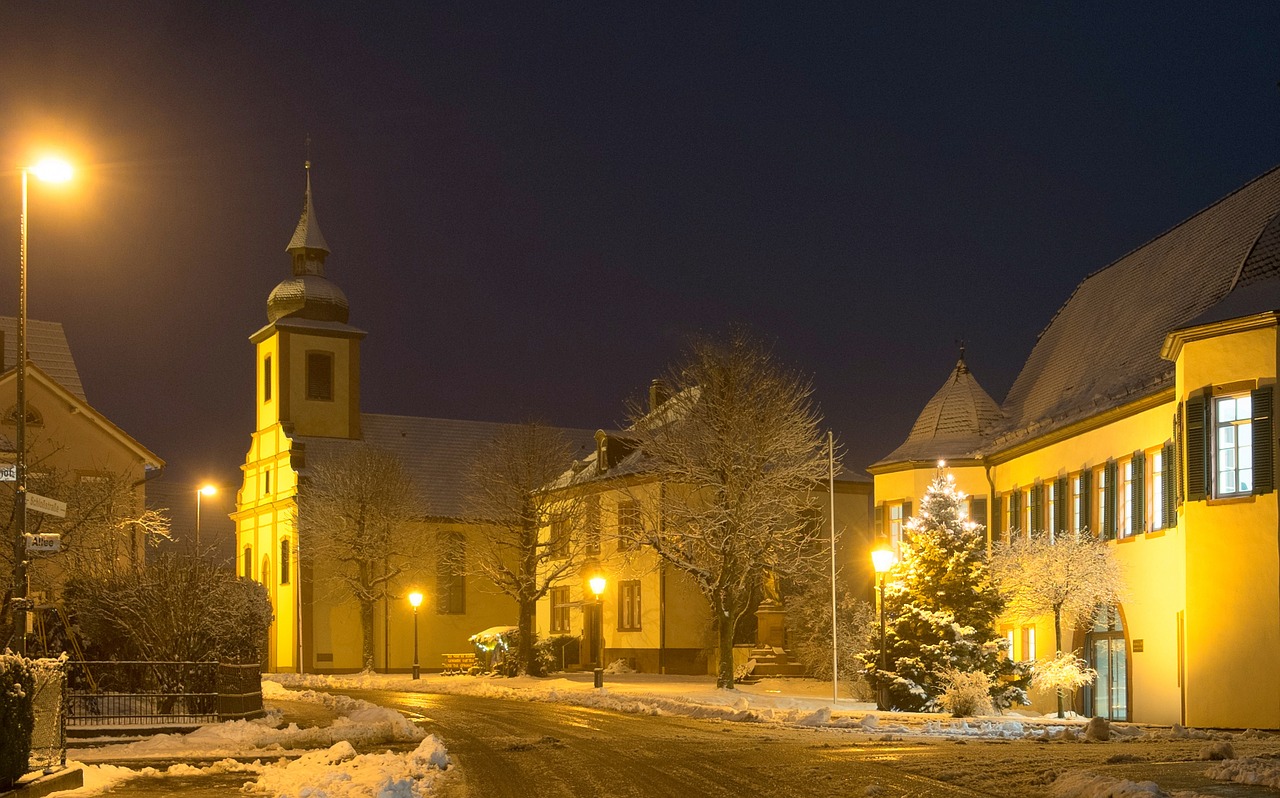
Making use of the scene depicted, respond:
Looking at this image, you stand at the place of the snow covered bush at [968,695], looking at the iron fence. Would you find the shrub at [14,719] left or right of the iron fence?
left

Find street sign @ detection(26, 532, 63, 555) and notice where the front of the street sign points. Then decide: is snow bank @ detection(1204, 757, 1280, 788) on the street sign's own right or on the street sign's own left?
on the street sign's own left

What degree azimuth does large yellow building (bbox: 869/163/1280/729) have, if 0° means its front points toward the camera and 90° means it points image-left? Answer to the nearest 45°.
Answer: approximately 45°

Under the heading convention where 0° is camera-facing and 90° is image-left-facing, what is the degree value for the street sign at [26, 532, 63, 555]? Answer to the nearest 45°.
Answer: approximately 0°
